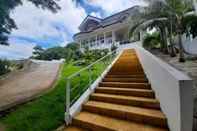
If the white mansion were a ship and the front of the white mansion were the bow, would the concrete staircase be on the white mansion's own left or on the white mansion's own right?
on the white mansion's own left

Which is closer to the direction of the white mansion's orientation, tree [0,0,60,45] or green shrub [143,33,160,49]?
the tree

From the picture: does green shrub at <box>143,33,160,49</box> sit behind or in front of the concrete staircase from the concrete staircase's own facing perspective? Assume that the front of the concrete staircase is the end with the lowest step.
behind

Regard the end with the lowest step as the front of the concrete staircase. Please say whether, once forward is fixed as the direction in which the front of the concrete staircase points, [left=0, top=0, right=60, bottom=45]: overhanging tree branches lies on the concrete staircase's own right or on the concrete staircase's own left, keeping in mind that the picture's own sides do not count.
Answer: on the concrete staircase's own right

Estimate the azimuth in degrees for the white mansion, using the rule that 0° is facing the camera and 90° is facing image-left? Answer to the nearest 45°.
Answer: approximately 45°

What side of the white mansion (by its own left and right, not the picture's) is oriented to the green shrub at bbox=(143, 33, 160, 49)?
left

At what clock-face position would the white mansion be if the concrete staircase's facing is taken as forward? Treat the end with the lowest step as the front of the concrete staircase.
The white mansion is roughly at 6 o'clock from the concrete staircase.

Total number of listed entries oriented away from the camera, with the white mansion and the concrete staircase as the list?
0

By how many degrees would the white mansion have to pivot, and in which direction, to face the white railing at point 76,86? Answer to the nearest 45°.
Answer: approximately 45° to its left
